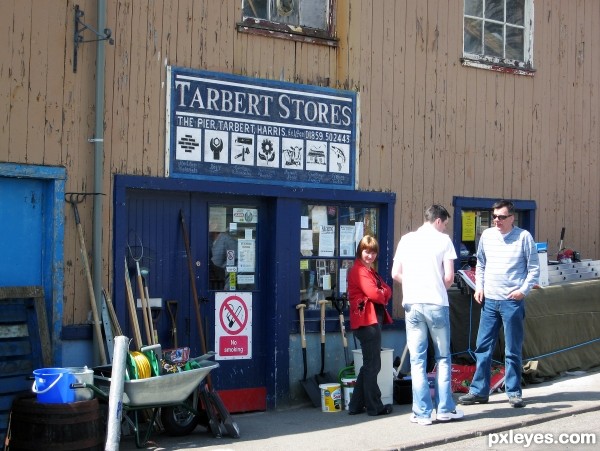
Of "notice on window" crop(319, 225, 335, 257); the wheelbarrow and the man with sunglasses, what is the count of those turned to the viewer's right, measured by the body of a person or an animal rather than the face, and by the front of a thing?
1

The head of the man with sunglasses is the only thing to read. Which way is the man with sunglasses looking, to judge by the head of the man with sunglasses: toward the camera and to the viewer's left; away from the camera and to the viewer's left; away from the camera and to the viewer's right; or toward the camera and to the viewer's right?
toward the camera and to the viewer's left

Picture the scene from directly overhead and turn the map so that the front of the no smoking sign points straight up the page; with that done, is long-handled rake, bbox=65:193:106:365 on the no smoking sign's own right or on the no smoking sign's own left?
on the no smoking sign's own right

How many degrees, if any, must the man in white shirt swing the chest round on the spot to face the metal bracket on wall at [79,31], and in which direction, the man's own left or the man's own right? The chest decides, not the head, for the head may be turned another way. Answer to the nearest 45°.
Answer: approximately 135° to the man's own left

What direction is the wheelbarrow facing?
to the viewer's right

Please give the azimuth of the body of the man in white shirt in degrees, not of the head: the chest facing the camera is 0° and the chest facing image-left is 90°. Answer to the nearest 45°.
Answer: approximately 225°

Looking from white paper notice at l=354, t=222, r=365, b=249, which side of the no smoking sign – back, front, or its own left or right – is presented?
left

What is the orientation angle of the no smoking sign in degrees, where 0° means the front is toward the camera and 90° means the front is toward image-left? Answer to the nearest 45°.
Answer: approximately 315°
